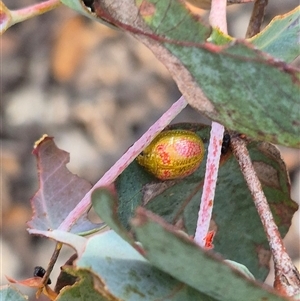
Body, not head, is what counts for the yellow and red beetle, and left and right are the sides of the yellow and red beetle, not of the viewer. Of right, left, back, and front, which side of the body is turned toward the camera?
left
